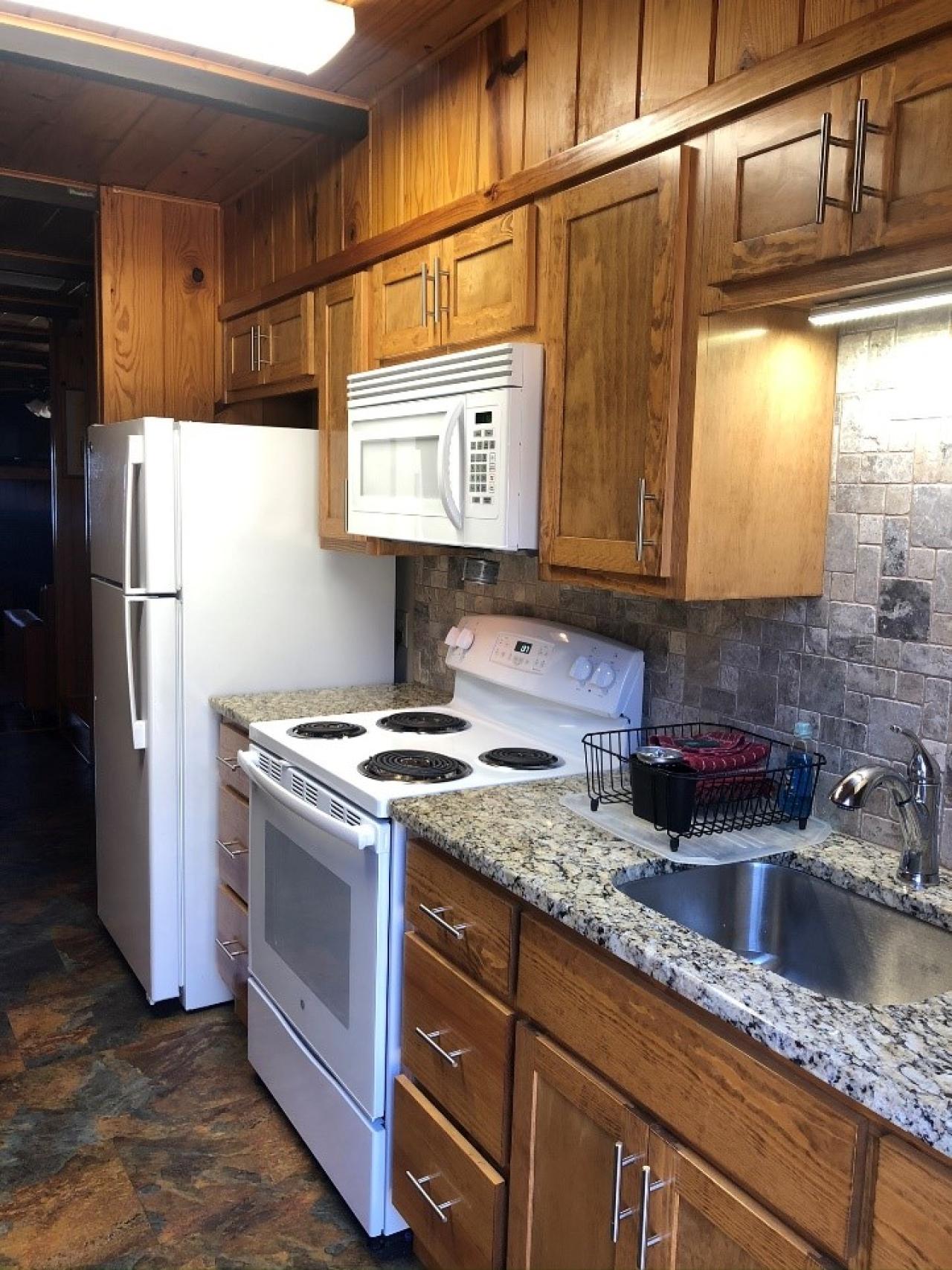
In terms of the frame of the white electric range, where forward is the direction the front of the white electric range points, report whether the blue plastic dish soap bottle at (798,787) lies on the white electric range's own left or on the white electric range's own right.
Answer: on the white electric range's own left

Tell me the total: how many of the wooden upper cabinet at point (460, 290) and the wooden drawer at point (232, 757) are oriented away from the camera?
0

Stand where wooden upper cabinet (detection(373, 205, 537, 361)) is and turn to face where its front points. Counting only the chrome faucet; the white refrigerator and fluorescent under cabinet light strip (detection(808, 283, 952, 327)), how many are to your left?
2

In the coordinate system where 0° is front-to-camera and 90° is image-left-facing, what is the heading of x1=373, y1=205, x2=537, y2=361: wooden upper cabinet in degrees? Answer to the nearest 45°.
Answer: approximately 45°

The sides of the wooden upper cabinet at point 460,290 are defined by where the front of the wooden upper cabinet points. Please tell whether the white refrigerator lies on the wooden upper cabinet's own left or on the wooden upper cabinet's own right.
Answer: on the wooden upper cabinet's own right

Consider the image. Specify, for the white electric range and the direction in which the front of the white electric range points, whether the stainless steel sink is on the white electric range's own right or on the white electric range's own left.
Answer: on the white electric range's own left

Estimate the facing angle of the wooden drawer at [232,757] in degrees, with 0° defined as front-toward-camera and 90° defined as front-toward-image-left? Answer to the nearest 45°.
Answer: approximately 45°

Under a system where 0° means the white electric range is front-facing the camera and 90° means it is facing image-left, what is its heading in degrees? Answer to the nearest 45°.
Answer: approximately 45°

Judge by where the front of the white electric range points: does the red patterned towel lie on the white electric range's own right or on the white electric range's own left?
on the white electric range's own left

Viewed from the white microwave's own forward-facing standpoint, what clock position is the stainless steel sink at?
The stainless steel sink is roughly at 9 o'clock from the white microwave.

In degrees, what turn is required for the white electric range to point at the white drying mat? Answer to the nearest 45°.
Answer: approximately 90° to its left

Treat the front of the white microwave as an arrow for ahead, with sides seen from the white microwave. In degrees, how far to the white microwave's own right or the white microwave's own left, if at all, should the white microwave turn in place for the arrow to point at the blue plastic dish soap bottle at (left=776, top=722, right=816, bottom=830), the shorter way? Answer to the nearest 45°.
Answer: approximately 90° to the white microwave's own left

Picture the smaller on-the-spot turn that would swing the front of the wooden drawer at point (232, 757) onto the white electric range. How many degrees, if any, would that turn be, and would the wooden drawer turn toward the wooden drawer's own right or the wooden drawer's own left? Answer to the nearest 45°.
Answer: approximately 90° to the wooden drawer's own left
